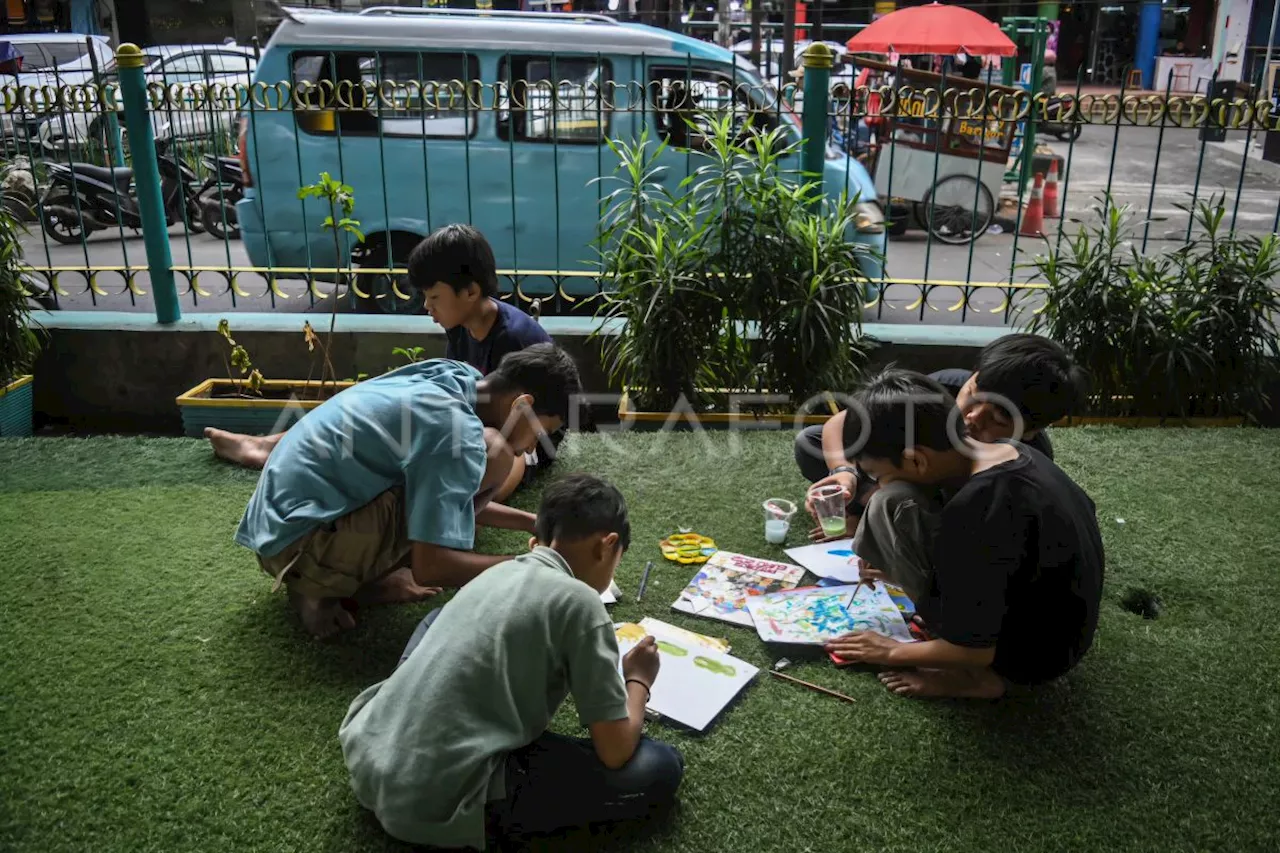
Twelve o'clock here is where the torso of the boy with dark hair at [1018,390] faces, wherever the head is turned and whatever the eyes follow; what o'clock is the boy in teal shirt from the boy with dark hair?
The boy in teal shirt is roughly at 1 o'clock from the boy with dark hair.

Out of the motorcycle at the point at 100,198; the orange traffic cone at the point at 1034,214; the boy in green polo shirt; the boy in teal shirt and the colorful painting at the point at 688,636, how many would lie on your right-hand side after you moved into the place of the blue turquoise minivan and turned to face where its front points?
3

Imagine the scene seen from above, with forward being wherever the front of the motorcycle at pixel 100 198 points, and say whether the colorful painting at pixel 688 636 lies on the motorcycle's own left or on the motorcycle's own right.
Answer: on the motorcycle's own right

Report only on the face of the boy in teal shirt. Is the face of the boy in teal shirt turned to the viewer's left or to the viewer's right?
to the viewer's right

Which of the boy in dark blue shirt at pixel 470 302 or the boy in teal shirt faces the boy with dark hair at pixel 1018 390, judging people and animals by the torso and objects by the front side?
the boy in teal shirt

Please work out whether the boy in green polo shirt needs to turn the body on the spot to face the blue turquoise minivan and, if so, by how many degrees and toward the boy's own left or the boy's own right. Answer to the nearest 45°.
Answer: approximately 45° to the boy's own left

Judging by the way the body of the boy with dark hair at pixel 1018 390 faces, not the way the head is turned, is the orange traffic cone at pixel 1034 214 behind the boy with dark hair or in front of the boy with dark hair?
behind

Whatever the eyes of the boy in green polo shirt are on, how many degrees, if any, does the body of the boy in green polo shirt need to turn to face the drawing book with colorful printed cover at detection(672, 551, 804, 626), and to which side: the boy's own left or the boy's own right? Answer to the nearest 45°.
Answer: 0° — they already face it

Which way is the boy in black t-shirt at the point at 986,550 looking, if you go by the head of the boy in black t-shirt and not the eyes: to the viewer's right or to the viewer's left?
to the viewer's left
